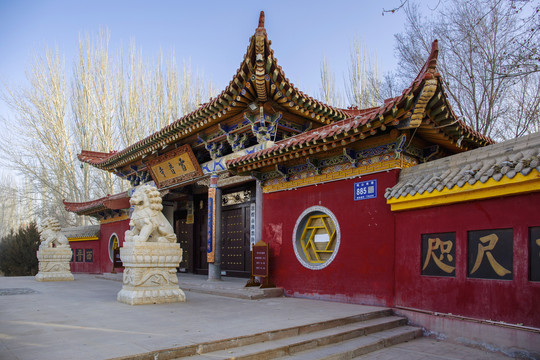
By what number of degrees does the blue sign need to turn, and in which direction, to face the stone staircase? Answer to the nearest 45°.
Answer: approximately 45° to its left

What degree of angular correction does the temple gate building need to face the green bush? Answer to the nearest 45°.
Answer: approximately 90° to its right

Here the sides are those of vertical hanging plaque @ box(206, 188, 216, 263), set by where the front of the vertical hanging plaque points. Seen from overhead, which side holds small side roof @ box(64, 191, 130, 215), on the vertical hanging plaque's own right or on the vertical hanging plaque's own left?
on the vertical hanging plaque's own right

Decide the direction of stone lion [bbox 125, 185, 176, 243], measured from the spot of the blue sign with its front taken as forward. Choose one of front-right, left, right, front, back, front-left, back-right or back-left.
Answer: front-right

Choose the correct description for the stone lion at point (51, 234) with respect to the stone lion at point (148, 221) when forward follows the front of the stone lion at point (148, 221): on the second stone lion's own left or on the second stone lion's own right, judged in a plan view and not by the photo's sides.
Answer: on the second stone lion's own right

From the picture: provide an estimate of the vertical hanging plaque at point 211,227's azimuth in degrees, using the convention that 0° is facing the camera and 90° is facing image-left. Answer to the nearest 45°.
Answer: approximately 45°

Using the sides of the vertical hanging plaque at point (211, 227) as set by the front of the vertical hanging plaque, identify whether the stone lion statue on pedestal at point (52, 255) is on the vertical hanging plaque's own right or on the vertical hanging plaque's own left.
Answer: on the vertical hanging plaque's own right

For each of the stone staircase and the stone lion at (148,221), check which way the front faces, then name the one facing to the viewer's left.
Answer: the stone lion

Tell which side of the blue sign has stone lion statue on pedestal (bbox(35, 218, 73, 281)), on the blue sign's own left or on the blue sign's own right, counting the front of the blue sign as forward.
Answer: on the blue sign's own right

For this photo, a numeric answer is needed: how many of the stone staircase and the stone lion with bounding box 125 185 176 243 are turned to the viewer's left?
1

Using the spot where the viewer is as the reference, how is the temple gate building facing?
facing the viewer and to the left of the viewer
